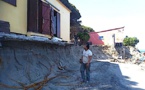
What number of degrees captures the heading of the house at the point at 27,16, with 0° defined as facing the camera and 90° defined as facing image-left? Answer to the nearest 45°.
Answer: approximately 315°

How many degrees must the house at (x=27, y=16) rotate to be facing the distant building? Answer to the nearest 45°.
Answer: approximately 90° to its left

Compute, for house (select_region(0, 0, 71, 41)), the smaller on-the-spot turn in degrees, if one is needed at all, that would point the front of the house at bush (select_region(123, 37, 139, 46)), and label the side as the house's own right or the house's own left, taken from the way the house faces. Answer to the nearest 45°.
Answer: approximately 90° to the house's own left
